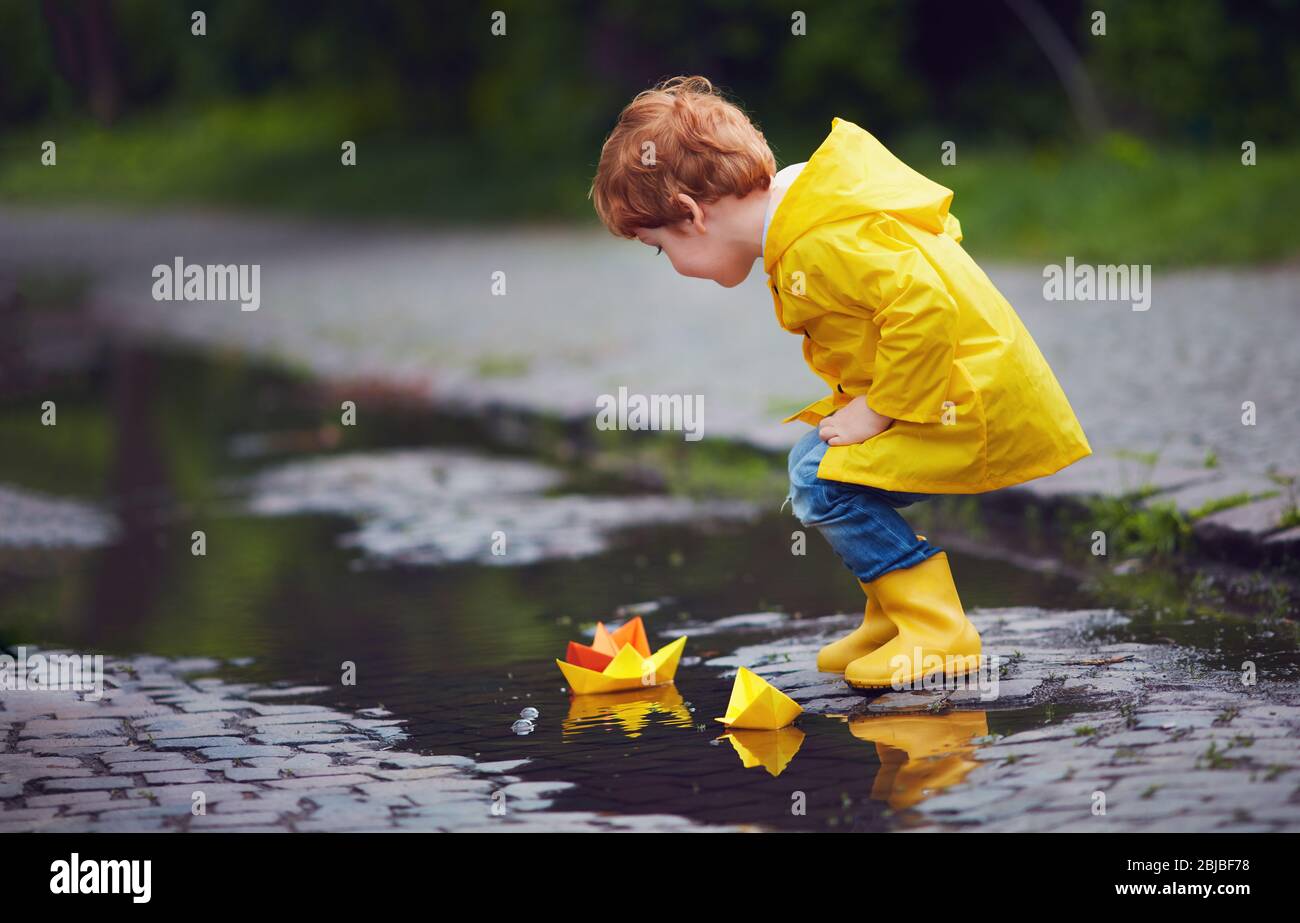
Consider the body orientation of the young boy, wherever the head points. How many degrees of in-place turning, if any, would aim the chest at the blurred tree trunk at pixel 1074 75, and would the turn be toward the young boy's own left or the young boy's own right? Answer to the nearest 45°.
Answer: approximately 90° to the young boy's own right

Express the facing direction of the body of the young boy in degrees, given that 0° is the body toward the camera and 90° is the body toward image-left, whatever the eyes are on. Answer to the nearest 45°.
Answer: approximately 90°
